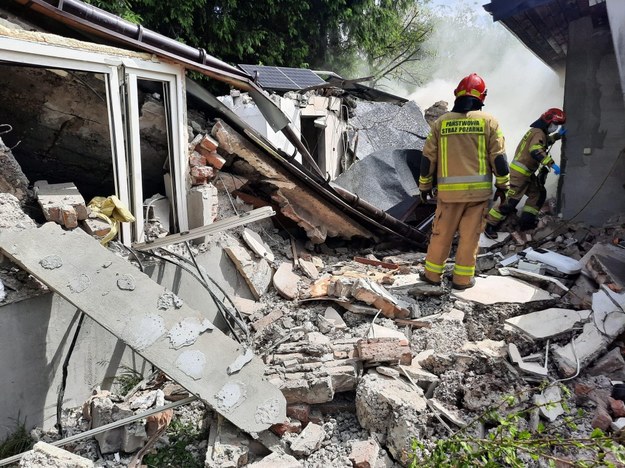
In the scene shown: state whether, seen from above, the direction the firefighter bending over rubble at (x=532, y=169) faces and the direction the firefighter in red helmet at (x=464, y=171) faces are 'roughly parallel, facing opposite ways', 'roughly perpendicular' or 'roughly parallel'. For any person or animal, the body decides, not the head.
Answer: roughly perpendicular

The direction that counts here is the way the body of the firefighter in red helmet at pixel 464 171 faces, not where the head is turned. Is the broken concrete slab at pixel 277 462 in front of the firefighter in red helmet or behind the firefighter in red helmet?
behind

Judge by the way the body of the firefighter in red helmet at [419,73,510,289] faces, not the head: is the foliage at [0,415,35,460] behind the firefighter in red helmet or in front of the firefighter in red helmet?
behind

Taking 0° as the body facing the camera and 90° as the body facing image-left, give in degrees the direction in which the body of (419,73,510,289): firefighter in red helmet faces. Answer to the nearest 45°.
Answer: approximately 180°

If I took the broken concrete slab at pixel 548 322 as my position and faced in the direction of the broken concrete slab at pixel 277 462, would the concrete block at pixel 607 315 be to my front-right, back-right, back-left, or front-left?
back-left

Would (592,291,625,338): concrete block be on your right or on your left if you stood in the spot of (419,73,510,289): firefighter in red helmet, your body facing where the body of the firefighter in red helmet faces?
on your right

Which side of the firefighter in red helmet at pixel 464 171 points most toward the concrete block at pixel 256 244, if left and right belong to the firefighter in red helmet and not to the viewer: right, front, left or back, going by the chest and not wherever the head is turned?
left
